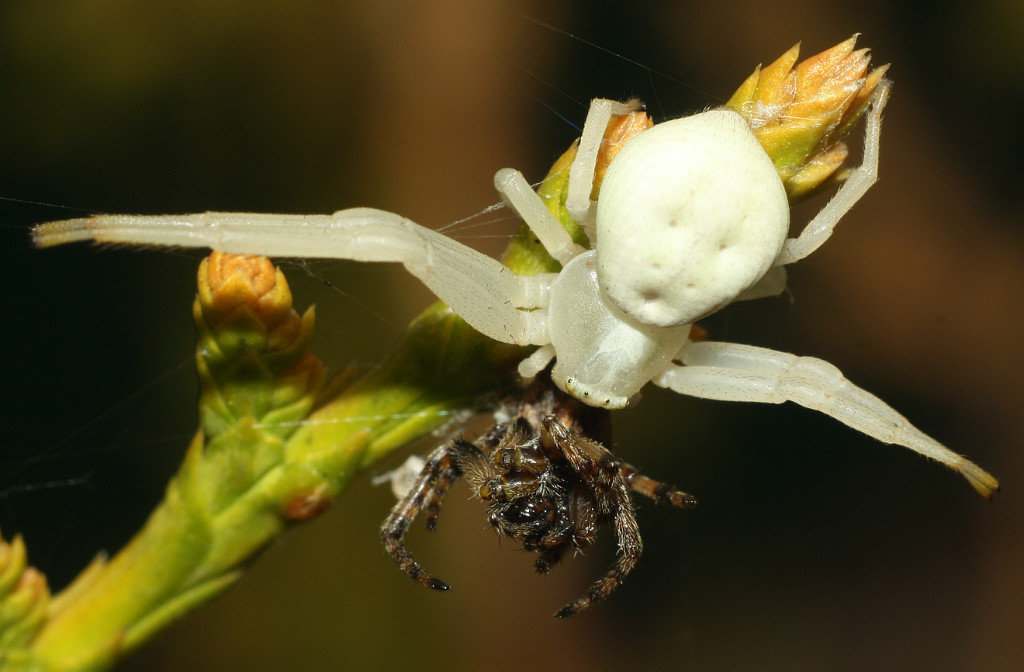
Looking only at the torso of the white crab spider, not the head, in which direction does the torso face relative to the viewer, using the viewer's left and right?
facing the viewer and to the left of the viewer
